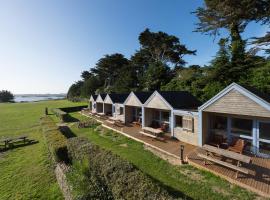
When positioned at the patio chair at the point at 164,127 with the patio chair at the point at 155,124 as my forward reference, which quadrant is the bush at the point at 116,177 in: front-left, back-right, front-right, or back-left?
back-left

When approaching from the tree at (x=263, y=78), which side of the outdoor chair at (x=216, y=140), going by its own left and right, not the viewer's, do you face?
back

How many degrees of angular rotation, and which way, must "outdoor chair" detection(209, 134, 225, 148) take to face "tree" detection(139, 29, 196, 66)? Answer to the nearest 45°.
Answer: approximately 90° to its right

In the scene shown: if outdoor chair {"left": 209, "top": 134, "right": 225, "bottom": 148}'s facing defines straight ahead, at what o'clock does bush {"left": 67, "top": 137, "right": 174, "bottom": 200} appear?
The bush is roughly at 11 o'clock from the outdoor chair.

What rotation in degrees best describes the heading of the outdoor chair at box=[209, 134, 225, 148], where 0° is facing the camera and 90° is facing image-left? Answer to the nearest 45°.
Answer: approximately 45°

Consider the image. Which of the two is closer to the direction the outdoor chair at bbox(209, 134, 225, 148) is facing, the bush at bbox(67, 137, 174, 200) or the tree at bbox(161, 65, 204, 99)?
the bush

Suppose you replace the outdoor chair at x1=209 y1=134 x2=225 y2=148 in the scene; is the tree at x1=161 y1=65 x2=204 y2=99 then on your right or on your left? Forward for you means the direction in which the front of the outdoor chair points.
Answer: on your right

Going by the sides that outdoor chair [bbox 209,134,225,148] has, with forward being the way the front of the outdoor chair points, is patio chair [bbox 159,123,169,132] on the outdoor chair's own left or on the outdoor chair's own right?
on the outdoor chair's own right

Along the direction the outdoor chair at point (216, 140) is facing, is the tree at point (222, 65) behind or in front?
behind
